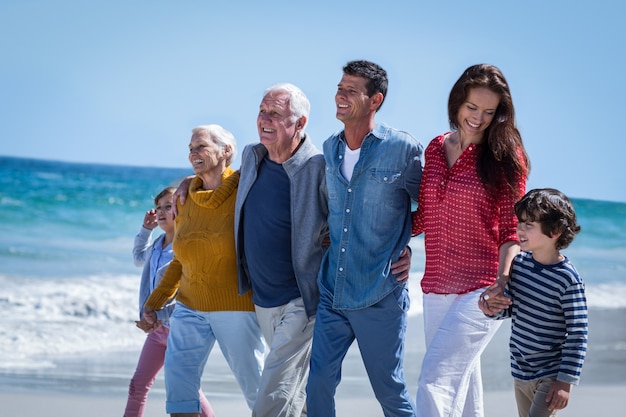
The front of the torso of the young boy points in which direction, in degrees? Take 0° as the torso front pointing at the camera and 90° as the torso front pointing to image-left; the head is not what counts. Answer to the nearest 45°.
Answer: approximately 45°

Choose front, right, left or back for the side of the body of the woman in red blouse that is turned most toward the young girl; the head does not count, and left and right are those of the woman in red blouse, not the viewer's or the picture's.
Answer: right

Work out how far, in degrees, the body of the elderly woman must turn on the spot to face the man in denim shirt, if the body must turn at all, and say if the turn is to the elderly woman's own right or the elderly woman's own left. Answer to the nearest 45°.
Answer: approximately 90° to the elderly woman's own left

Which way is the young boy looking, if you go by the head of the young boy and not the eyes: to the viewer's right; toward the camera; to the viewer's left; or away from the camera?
to the viewer's left

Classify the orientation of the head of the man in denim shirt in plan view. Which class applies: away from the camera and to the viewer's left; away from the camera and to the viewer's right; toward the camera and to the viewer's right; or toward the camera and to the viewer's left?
toward the camera and to the viewer's left

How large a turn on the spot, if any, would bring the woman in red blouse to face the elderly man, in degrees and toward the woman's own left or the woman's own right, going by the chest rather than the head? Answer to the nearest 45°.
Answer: approximately 45° to the woman's own right

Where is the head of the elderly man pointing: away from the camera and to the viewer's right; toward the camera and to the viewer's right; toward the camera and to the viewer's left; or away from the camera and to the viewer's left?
toward the camera and to the viewer's left

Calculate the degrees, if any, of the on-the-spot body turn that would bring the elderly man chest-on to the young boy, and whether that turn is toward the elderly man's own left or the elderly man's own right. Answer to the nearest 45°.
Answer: approximately 90° to the elderly man's own left

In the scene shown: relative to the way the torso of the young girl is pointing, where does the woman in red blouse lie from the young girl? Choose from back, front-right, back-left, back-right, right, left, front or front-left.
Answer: left

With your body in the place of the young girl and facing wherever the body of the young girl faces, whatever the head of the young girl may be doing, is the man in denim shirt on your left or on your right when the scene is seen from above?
on your left

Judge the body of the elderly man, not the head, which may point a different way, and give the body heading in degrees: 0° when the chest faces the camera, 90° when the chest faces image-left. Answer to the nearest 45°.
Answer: approximately 45°

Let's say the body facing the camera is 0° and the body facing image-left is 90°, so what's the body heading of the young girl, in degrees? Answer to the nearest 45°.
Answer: approximately 45°

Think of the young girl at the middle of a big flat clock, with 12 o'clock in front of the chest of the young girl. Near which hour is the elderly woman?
The elderly woman is roughly at 10 o'clock from the young girl.
